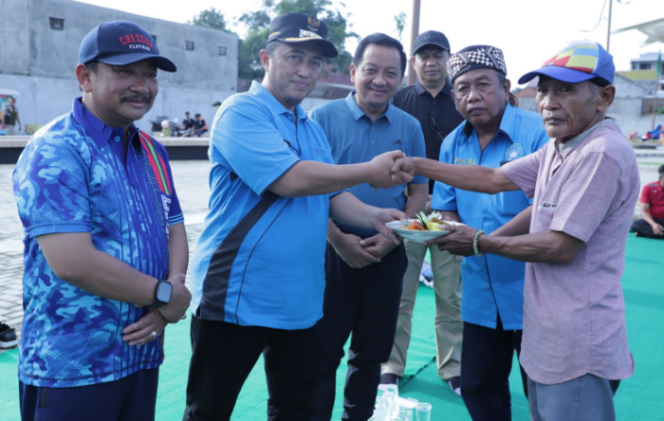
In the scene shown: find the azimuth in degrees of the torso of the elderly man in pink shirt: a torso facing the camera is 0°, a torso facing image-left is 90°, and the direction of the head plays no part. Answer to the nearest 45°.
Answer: approximately 45°

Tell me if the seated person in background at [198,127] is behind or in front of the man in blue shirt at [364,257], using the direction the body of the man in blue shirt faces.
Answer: behind

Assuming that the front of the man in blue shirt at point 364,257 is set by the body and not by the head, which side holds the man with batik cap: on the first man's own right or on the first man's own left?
on the first man's own left

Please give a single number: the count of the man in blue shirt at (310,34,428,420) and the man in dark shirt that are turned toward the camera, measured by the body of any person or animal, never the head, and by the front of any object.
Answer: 2

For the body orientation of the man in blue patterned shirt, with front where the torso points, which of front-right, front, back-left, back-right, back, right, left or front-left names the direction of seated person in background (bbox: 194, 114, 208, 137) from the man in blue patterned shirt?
back-left

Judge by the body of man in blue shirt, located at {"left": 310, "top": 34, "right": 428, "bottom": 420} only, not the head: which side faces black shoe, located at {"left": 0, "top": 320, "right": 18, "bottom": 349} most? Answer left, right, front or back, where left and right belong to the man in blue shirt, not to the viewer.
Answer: right

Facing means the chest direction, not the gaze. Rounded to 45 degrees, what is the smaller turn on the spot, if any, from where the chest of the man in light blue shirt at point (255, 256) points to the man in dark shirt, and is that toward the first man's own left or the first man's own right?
approximately 90° to the first man's own left

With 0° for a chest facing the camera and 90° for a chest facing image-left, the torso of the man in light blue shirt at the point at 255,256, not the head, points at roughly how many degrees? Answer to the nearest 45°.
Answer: approximately 315°
